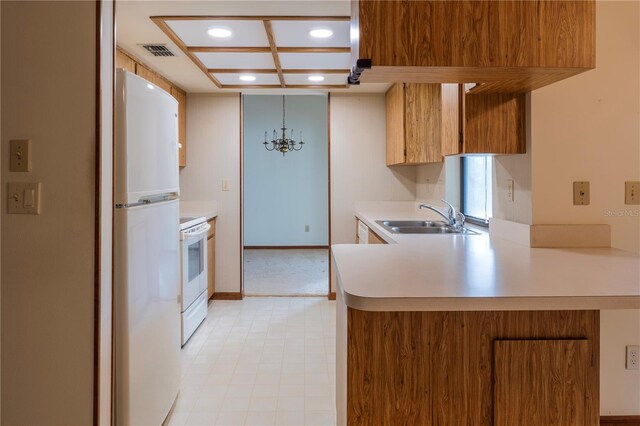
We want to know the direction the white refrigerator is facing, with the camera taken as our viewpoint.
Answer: facing the viewer and to the right of the viewer

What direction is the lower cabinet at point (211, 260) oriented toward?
to the viewer's right

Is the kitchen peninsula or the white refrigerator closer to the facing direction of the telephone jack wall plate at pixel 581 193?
the kitchen peninsula

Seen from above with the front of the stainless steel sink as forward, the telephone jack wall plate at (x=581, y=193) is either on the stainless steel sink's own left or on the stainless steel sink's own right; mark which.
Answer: on the stainless steel sink's own left

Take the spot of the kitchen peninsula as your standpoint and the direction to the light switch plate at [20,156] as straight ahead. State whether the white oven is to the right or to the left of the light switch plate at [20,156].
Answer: right

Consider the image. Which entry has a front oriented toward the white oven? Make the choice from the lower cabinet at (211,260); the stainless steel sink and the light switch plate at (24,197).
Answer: the stainless steel sink

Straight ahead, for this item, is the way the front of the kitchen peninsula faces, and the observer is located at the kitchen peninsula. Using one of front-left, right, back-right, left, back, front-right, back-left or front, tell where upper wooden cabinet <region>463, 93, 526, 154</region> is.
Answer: back

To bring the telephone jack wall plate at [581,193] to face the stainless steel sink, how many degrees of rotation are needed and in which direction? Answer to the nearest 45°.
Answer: approximately 135° to its right

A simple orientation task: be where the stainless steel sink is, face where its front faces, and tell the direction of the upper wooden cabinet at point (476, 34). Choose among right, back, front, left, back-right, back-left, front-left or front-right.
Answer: left
